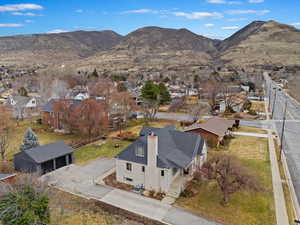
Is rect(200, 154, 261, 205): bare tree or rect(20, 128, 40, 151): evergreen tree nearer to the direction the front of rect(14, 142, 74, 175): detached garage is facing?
the bare tree

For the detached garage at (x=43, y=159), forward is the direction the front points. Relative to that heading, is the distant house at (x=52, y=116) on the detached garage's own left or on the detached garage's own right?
on the detached garage's own left

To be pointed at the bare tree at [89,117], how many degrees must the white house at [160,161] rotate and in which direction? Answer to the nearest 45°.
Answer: approximately 180°

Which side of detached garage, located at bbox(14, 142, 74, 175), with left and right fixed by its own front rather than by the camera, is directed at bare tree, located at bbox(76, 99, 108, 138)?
left

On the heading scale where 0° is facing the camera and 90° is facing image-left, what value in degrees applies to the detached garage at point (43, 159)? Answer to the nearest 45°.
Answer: approximately 315°

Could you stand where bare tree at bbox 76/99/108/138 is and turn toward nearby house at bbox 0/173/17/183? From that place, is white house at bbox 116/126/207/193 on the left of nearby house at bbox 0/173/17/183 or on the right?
left

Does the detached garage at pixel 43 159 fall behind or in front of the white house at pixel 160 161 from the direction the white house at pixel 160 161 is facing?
behind
